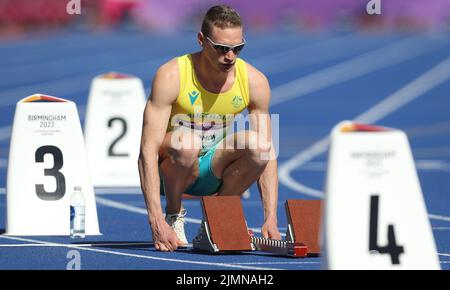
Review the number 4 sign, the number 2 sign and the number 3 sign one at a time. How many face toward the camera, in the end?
3

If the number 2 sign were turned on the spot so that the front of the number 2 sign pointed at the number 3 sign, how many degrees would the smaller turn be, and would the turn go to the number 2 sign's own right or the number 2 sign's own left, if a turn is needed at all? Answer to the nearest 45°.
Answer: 0° — it already faces it

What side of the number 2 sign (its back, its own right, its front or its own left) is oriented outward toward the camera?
front

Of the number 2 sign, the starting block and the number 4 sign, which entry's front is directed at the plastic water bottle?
the number 2 sign

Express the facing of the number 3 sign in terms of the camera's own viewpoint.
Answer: facing the viewer

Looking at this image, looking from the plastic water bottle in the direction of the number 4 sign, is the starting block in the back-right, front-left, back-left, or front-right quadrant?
front-left

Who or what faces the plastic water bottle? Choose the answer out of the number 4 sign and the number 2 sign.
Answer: the number 2 sign

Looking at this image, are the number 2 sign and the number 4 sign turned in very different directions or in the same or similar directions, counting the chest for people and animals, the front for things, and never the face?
same or similar directions

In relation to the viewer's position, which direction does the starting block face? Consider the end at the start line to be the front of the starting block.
facing the viewer and to the right of the viewer

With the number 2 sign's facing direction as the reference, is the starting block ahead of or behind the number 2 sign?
ahead
